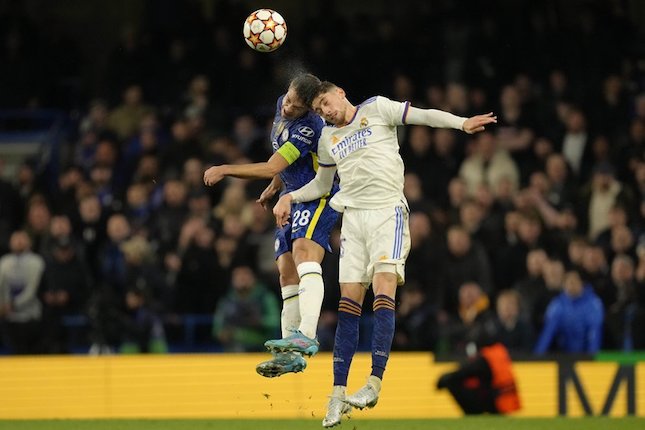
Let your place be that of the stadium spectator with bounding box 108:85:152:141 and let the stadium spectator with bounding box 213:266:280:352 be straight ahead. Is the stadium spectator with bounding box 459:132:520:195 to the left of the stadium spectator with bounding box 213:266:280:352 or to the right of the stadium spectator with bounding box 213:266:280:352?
left

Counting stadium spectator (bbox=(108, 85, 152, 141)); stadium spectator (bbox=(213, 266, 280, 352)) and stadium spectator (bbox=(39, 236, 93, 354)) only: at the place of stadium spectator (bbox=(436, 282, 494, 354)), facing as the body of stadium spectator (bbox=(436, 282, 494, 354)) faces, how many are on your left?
0

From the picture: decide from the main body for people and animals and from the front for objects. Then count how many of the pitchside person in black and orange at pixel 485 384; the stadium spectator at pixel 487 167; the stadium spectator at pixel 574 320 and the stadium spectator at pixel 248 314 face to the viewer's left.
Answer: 1

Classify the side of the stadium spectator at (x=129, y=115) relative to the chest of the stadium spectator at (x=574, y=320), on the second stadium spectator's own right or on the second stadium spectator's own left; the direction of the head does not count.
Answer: on the second stadium spectator's own right

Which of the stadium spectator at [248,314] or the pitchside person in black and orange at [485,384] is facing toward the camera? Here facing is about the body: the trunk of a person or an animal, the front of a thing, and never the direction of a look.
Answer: the stadium spectator at [248,314]

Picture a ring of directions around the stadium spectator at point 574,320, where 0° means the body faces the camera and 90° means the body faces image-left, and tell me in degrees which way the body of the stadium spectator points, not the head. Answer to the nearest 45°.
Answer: approximately 0°

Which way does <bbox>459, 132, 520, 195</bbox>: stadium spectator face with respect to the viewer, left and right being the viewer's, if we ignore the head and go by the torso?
facing the viewer

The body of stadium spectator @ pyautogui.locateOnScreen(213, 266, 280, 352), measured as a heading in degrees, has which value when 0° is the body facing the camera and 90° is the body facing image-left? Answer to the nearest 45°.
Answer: approximately 0°

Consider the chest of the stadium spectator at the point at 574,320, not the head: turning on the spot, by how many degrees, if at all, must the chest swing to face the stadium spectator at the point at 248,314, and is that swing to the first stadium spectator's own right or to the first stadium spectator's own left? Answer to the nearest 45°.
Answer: approximately 90° to the first stadium spectator's own right

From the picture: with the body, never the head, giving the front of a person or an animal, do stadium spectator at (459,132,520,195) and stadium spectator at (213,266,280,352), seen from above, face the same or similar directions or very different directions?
same or similar directions

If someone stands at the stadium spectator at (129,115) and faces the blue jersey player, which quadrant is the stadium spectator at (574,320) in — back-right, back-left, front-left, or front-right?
front-left

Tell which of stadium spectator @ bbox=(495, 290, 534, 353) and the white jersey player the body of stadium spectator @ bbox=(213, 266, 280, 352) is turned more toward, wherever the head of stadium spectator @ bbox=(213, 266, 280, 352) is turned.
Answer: the white jersey player

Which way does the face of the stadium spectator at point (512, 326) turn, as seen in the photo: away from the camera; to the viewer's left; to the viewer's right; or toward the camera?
toward the camera

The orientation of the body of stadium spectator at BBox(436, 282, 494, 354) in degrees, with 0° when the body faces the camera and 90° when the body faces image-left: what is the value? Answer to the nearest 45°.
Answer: approximately 45°
